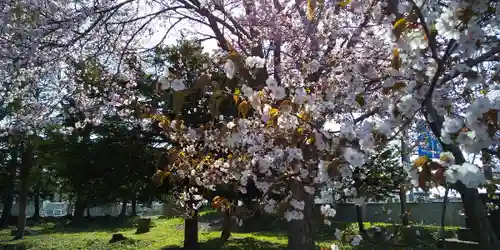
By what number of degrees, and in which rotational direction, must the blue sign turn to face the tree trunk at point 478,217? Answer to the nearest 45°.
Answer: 0° — it already faces it

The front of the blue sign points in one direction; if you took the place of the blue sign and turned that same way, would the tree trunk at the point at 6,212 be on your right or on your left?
on your right

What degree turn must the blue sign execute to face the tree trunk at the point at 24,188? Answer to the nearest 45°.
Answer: approximately 45° to its right

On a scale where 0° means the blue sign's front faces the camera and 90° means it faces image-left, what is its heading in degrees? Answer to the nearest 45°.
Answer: approximately 0°
